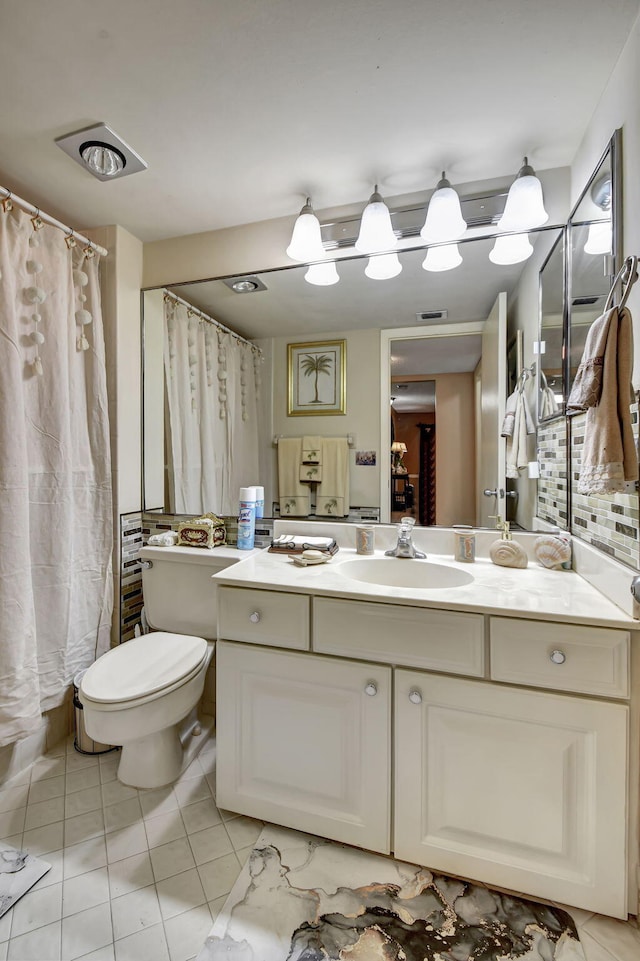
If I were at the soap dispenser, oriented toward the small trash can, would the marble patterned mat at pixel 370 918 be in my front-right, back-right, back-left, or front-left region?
front-left

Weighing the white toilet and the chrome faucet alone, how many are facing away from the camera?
0

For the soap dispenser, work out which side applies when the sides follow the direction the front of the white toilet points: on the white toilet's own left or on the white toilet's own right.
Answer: on the white toilet's own left

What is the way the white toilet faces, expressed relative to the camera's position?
facing the viewer and to the left of the viewer

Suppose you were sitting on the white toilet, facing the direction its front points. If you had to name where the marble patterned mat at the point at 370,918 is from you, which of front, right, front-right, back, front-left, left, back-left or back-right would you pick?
left

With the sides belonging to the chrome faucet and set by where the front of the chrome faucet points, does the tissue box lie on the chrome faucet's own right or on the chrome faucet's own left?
on the chrome faucet's own right

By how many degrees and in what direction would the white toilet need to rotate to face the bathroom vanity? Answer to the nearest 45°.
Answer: approximately 90° to its left

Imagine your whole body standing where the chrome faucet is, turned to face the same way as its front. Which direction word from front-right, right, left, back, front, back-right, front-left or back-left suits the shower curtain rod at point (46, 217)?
right

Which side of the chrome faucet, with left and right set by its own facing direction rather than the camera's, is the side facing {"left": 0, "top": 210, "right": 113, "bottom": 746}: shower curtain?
right

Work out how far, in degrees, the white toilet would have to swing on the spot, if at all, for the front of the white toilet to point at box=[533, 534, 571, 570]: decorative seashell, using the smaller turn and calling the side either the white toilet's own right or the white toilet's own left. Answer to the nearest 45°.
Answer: approximately 90° to the white toilet's own left

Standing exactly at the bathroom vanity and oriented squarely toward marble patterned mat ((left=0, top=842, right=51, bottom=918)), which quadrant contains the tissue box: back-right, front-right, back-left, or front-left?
front-right

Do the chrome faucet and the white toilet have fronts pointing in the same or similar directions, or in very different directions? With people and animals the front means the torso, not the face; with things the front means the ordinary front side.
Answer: same or similar directions

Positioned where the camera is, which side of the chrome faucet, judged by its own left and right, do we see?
front
